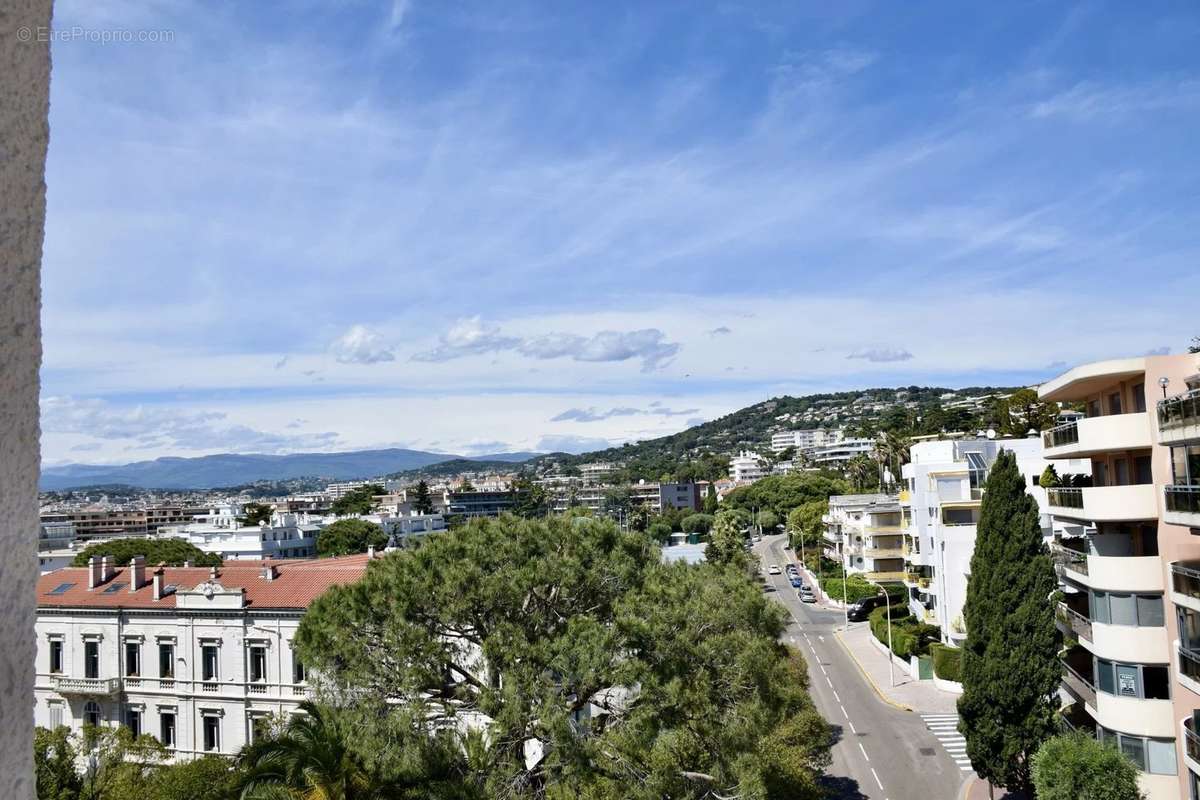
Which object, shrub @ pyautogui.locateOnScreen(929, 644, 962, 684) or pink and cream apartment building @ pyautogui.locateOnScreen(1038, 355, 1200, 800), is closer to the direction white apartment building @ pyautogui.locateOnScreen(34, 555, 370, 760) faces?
the pink and cream apartment building

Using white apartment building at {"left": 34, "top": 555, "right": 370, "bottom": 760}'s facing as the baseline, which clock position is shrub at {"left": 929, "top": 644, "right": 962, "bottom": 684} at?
The shrub is roughly at 9 o'clock from the white apartment building.

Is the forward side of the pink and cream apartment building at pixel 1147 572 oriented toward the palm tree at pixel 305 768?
yes

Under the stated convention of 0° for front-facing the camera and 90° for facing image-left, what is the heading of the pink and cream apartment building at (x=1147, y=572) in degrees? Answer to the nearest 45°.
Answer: approximately 45°

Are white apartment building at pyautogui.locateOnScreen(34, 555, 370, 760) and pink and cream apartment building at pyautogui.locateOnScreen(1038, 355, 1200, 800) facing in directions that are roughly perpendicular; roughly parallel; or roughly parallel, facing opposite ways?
roughly perpendicular

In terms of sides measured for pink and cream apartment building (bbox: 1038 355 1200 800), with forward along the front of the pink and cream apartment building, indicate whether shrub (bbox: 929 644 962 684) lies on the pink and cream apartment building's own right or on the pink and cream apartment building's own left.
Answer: on the pink and cream apartment building's own right

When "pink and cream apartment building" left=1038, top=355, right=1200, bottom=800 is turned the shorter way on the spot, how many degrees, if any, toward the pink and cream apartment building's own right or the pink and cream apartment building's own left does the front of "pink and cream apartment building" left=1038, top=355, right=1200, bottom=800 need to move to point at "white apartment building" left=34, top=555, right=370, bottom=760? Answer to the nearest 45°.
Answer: approximately 45° to the pink and cream apartment building's own right

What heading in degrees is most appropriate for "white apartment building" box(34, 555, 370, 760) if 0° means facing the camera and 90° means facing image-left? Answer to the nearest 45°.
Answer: approximately 0°
